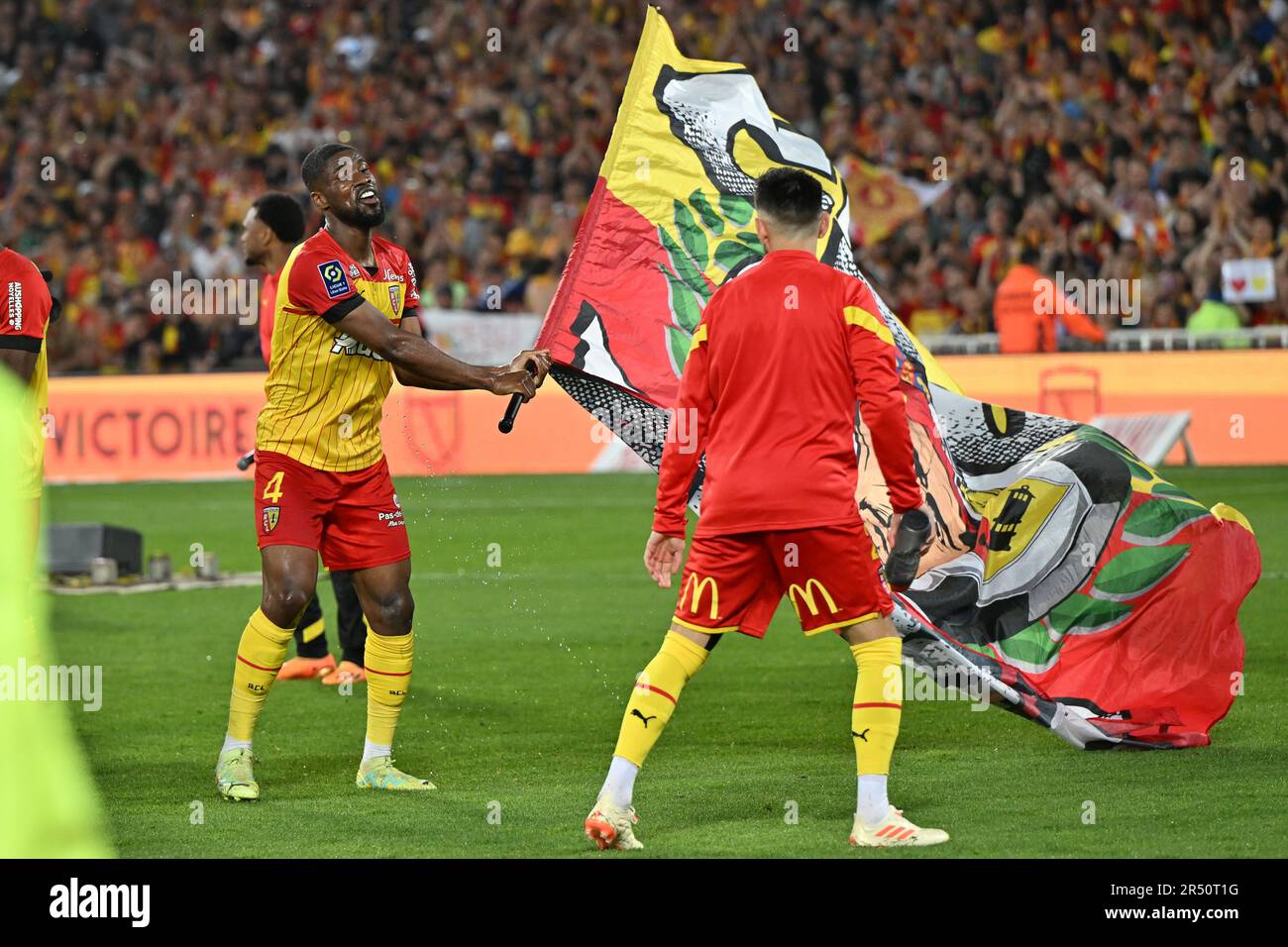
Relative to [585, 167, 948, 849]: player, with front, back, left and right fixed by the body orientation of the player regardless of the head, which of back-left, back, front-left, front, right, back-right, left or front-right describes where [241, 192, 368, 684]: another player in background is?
front-left

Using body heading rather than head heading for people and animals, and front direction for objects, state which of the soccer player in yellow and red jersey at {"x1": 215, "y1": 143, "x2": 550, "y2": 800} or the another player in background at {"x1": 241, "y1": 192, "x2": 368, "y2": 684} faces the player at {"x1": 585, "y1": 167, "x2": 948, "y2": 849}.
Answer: the soccer player in yellow and red jersey

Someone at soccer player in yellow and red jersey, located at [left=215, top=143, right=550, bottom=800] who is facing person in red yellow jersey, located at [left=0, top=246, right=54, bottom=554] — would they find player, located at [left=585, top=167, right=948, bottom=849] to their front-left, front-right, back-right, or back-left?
back-left

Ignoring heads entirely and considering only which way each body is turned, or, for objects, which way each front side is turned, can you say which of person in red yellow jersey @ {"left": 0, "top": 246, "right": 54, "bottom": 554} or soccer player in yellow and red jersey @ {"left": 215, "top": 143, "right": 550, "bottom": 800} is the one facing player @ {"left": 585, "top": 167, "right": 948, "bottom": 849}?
the soccer player in yellow and red jersey

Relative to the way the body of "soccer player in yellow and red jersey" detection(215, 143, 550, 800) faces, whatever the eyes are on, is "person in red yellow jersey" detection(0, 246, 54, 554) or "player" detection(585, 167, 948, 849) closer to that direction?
the player

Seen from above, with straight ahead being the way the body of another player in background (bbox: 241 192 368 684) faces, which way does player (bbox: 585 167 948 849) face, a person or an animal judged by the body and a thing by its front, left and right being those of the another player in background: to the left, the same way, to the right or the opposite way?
to the right

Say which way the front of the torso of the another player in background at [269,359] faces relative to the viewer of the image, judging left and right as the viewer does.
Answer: facing to the left of the viewer

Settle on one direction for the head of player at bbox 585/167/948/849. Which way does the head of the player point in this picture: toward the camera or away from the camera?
away from the camera

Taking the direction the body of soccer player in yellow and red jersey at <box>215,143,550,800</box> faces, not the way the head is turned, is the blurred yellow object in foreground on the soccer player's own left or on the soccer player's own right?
on the soccer player's own right

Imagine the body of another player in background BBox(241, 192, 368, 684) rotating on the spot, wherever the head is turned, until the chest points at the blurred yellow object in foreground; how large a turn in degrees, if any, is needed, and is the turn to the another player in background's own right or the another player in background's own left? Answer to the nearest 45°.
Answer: approximately 90° to the another player in background's own left

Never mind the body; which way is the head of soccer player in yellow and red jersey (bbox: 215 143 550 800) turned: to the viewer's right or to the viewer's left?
to the viewer's right
